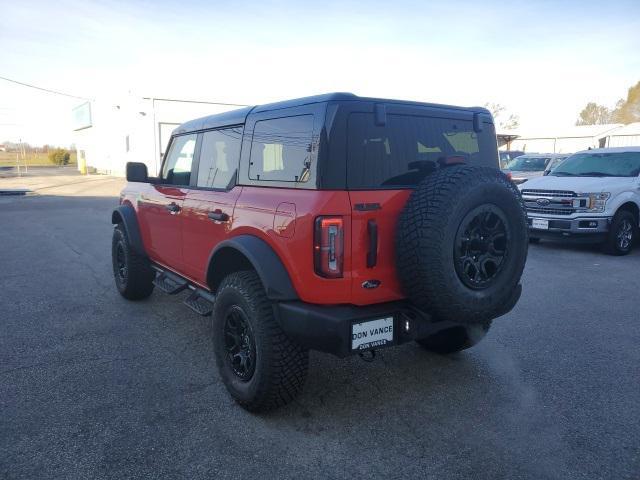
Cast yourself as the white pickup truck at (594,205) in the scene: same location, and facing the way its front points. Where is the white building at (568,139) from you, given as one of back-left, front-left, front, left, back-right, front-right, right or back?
back-right

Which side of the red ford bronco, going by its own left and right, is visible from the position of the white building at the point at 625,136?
right

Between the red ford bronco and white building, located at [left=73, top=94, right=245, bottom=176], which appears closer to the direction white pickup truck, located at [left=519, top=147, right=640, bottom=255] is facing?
the red ford bronco

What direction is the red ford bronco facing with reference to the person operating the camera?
facing away from the viewer and to the left of the viewer

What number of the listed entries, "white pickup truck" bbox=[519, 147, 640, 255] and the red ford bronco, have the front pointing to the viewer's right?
0

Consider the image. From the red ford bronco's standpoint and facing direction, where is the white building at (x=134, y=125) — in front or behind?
in front

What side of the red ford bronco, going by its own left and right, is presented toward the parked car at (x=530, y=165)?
right

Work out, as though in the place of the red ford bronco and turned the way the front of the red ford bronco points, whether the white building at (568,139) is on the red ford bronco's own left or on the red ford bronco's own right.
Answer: on the red ford bronco's own right

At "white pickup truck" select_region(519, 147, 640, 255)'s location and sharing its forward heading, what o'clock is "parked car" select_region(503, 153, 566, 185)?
The parked car is roughly at 4 o'clock from the white pickup truck.

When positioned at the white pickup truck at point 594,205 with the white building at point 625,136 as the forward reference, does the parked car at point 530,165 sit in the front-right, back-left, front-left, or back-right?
front-left

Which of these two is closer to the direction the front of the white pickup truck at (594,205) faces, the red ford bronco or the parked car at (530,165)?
the red ford bronco

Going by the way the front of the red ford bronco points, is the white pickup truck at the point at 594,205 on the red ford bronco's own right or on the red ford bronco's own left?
on the red ford bronco's own right

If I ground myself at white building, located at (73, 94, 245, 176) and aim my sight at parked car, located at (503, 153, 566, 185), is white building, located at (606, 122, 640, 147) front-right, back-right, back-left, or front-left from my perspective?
front-left
